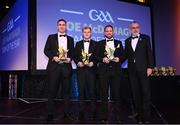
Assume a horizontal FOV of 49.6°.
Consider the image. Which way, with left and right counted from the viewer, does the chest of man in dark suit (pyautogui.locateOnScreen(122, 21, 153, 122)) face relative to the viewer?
facing the viewer and to the left of the viewer

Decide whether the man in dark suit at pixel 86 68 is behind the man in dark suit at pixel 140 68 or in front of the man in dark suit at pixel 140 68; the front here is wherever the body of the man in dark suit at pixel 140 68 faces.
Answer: in front

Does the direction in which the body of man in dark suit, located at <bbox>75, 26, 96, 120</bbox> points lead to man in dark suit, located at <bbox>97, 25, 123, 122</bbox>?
no

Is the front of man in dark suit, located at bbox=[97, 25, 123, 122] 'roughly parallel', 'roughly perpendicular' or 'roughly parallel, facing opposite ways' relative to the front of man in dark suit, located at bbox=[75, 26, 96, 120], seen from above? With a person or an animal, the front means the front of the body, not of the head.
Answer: roughly parallel

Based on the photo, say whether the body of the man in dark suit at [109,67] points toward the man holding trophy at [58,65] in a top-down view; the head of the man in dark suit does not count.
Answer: no

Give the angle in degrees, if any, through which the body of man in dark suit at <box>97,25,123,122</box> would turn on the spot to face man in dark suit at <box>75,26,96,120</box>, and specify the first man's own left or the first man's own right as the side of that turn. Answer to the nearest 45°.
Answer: approximately 90° to the first man's own right

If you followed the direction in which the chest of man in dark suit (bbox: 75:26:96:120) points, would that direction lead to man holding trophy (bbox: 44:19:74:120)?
no

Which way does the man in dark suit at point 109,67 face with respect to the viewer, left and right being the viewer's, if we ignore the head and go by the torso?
facing the viewer

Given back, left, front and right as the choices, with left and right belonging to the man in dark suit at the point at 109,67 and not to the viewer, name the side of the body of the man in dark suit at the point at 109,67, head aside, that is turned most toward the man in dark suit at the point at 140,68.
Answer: left

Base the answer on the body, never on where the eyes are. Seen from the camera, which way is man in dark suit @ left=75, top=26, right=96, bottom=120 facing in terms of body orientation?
toward the camera

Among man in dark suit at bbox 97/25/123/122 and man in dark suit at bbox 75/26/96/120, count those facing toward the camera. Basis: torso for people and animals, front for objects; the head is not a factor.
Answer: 2
